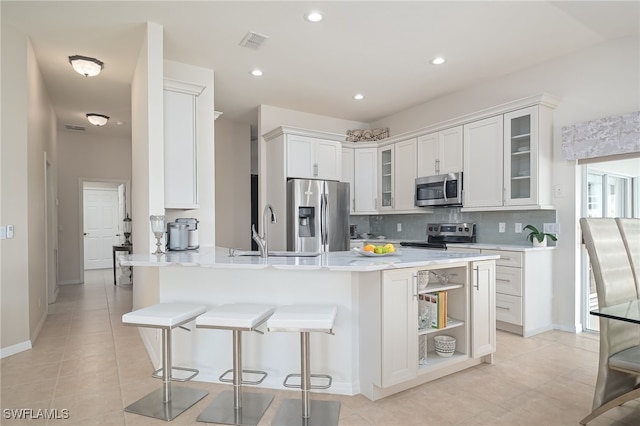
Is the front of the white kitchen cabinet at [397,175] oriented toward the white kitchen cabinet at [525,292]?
no

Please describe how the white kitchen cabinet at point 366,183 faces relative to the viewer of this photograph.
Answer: facing the viewer

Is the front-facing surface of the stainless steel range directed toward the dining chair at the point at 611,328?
no

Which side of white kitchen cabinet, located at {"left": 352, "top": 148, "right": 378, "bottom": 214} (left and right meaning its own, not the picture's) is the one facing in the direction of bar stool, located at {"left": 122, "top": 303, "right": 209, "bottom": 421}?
front

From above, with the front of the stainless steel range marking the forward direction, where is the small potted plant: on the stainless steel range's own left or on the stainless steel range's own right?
on the stainless steel range's own left

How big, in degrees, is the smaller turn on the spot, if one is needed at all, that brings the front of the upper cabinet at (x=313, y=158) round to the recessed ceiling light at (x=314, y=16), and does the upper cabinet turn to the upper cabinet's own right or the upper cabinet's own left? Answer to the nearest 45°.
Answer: approximately 45° to the upper cabinet's own right

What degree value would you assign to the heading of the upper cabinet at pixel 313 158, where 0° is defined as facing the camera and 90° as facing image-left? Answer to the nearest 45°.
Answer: approximately 315°

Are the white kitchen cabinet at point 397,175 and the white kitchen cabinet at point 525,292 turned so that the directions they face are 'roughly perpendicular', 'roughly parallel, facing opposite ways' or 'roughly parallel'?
roughly parallel

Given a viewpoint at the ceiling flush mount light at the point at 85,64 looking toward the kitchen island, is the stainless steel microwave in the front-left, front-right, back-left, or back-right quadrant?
front-left

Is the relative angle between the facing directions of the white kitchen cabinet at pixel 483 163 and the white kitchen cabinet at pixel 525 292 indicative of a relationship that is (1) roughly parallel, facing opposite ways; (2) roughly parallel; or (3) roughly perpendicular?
roughly parallel
